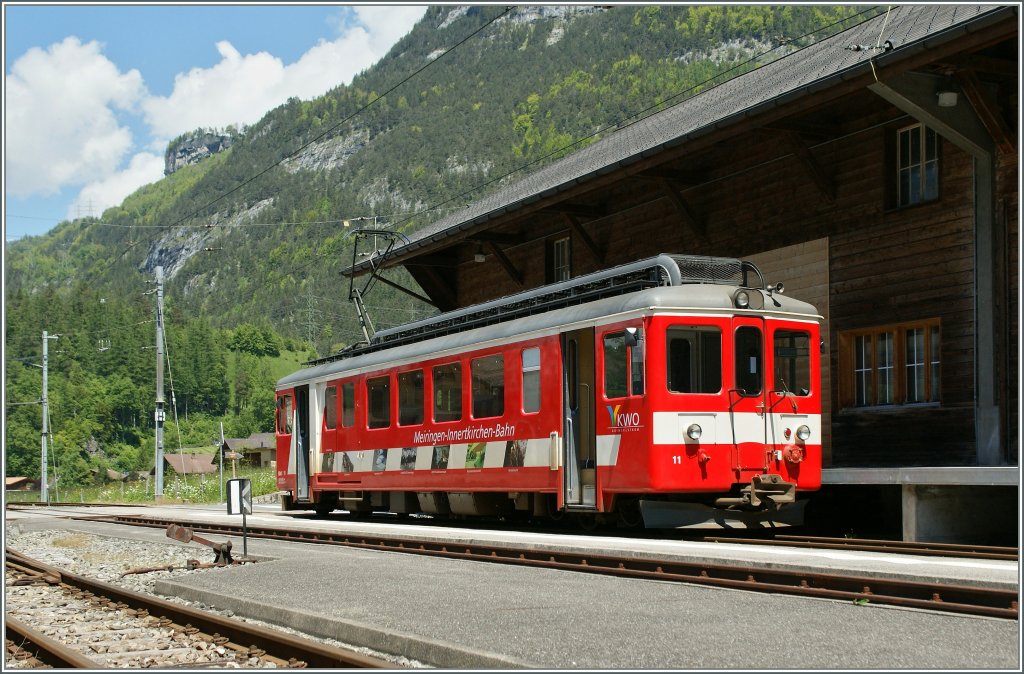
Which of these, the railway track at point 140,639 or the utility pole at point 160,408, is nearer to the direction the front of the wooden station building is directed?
the railway track

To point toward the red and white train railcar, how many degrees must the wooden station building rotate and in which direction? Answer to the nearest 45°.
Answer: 0° — it already faces it

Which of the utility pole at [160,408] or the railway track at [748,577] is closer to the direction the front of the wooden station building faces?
the railway track

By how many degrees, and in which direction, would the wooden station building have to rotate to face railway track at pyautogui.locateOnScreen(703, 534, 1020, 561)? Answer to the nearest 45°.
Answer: approximately 45° to its left

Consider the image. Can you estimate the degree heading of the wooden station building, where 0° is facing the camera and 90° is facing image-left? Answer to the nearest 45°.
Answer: approximately 45°

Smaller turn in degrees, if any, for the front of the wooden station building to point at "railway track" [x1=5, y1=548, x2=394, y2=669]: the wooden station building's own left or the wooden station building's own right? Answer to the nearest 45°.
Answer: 0° — it already faces it

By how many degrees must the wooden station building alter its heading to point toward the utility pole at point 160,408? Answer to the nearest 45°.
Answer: approximately 90° to its right

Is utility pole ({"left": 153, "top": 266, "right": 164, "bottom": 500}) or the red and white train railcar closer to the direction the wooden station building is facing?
the red and white train railcar

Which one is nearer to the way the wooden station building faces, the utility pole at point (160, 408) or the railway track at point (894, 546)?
the railway track
